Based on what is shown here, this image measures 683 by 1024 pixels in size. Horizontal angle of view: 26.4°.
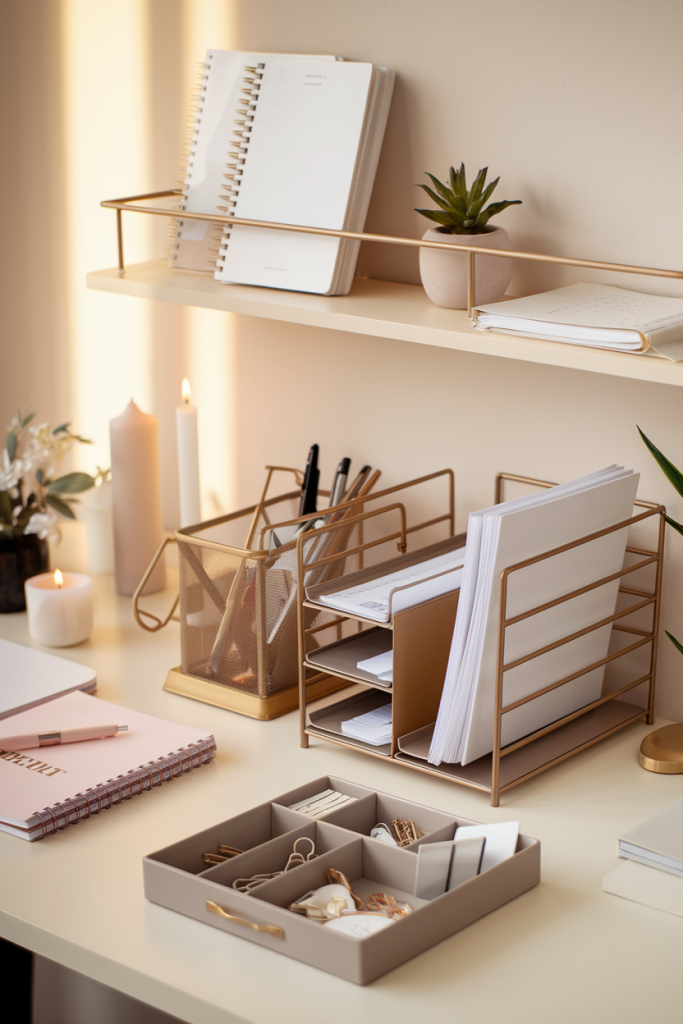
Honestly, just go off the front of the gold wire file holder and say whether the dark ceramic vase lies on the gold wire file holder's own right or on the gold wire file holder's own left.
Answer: on the gold wire file holder's own right

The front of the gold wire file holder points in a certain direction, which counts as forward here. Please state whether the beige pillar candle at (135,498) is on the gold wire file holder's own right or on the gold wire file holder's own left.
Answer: on the gold wire file holder's own right

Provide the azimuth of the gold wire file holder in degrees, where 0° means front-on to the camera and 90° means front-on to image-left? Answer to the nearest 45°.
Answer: approximately 45°

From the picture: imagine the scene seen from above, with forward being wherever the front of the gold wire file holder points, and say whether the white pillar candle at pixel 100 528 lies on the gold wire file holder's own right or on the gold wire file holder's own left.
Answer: on the gold wire file holder's own right
